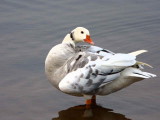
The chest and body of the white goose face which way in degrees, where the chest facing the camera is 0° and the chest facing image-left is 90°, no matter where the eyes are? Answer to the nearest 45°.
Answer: approximately 90°
